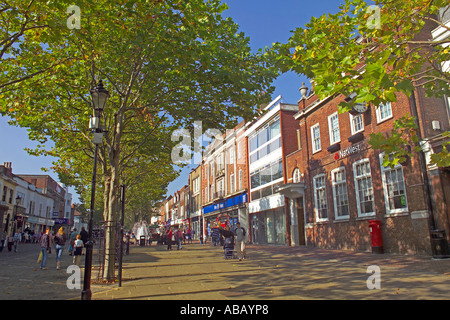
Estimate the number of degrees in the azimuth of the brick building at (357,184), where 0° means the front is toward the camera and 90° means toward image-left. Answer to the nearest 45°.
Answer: approximately 45°

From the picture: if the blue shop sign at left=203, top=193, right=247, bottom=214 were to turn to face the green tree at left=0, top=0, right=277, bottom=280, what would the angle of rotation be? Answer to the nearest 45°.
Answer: approximately 45° to its left

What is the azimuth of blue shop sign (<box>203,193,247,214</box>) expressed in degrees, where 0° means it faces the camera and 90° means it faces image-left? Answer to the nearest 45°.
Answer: approximately 45°

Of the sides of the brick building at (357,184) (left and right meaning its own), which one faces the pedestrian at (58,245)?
front

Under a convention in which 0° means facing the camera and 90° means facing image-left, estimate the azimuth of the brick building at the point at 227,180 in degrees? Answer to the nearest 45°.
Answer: approximately 45°

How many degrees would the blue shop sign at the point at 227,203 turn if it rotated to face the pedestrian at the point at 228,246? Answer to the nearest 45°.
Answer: approximately 45° to its left

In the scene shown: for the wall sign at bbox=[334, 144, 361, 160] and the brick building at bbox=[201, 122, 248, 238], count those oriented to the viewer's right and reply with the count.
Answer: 0

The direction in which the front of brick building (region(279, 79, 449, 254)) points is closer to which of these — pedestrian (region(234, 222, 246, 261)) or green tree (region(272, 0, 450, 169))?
the pedestrian

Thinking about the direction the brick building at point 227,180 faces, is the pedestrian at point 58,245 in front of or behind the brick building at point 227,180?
in front

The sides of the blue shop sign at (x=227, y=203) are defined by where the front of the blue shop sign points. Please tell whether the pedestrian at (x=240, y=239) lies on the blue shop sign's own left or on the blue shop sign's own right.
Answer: on the blue shop sign's own left

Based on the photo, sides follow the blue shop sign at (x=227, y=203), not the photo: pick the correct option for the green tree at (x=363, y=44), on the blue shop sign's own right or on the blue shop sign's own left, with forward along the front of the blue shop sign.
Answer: on the blue shop sign's own left

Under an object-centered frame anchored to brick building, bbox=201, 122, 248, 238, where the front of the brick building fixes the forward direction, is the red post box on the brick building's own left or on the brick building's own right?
on the brick building's own left
